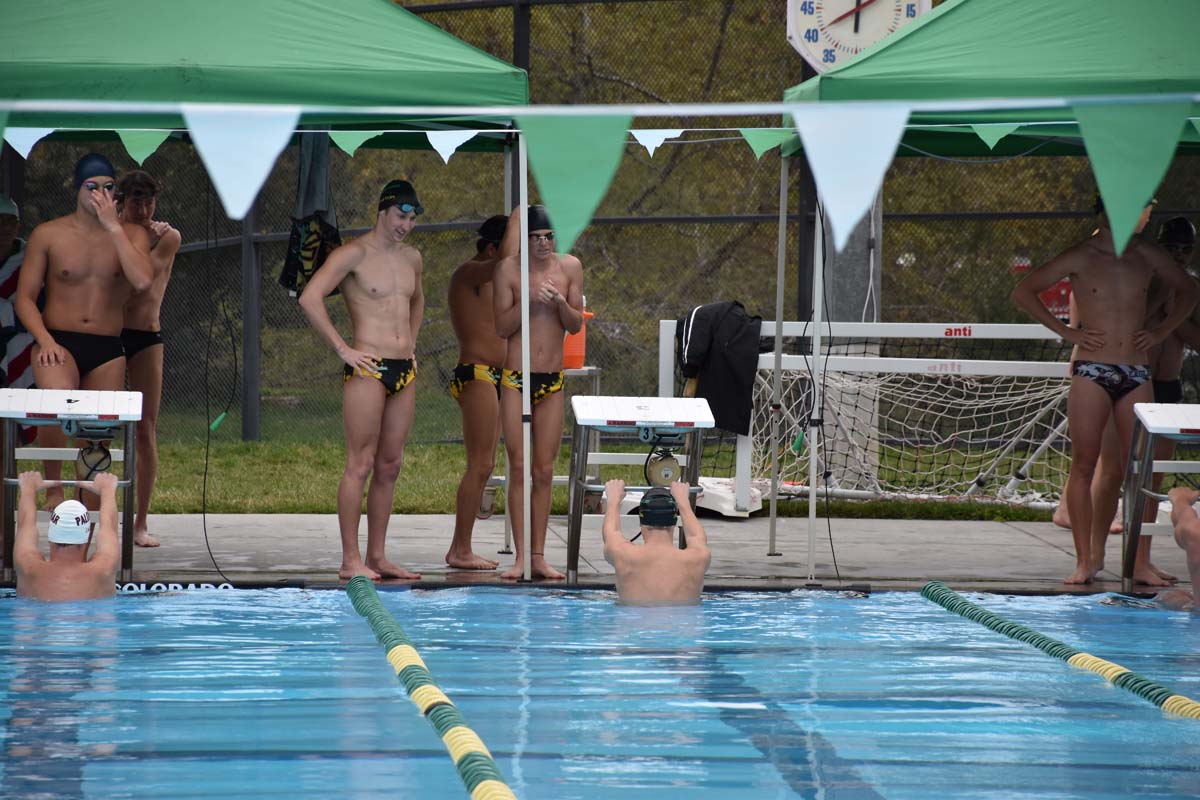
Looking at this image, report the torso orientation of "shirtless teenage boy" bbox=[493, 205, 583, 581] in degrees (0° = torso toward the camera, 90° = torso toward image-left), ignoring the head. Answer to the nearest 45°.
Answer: approximately 0°

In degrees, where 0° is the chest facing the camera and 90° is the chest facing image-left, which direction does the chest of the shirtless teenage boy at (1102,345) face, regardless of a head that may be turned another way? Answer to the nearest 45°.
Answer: approximately 0°

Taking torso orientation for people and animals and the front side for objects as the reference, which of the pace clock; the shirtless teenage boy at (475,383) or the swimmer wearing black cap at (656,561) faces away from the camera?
the swimmer wearing black cap

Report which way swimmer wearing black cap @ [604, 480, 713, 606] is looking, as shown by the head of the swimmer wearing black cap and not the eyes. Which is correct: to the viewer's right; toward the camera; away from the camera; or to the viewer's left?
away from the camera

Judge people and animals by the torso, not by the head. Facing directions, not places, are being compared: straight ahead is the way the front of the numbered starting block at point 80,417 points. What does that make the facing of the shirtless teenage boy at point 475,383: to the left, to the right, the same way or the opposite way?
to the left

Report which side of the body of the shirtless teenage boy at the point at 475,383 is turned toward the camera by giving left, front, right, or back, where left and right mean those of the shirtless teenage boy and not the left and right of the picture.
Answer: right

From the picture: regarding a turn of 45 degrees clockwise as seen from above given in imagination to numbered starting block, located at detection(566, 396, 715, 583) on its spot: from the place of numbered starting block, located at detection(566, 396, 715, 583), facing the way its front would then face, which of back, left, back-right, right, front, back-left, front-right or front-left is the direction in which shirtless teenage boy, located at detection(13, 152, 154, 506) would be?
front-right

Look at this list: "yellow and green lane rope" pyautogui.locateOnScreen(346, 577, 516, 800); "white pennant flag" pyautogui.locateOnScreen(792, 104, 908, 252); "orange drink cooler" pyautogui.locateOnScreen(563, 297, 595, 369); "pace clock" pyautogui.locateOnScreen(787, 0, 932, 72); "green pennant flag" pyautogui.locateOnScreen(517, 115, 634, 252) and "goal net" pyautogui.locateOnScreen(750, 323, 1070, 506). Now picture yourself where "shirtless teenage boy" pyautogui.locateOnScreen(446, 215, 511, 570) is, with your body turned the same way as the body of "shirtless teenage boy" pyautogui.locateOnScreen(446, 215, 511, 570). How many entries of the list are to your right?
3
